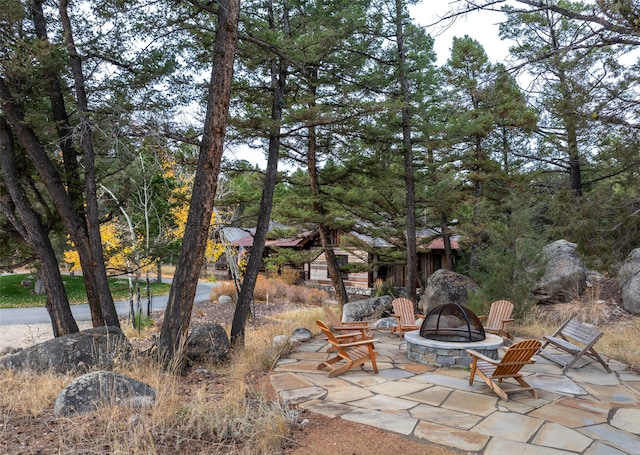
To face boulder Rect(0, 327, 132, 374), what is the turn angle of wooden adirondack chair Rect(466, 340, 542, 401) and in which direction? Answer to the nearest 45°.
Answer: approximately 45° to its left

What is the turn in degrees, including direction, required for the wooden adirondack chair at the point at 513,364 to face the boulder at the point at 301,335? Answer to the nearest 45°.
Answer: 0° — it already faces it

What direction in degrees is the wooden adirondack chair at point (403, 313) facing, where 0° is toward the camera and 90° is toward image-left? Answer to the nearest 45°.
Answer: approximately 315°

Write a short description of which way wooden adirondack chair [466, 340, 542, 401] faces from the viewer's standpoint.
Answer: facing away from the viewer and to the left of the viewer

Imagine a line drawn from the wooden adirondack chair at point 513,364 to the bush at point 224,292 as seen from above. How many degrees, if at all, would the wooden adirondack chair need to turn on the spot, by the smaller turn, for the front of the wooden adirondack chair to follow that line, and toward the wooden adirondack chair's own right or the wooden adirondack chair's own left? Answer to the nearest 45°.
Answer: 0° — it already faces it

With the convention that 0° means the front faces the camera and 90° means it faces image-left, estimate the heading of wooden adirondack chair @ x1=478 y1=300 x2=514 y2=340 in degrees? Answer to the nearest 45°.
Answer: approximately 45°

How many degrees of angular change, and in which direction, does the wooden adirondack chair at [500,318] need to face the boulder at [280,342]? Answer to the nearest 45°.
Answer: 0° — it already faces it

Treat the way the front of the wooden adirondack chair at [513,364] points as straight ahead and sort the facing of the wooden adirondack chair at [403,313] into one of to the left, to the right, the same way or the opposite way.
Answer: the opposite way

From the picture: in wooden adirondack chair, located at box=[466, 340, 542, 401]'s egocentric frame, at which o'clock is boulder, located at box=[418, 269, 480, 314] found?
The boulder is roughly at 1 o'clock from the wooden adirondack chair.

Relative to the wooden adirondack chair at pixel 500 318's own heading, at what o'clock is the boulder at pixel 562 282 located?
The boulder is roughly at 5 o'clock from the wooden adirondack chair.

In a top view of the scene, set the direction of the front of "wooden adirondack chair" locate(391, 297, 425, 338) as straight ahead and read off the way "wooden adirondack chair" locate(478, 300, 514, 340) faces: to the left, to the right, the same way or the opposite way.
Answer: to the right

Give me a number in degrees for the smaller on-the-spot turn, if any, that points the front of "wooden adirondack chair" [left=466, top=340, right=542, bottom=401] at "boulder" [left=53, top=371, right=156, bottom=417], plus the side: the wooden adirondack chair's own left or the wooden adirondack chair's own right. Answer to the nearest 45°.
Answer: approximately 90° to the wooden adirondack chair's own left

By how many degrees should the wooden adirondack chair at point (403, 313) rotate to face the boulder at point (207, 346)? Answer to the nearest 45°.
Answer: approximately 90° to its right

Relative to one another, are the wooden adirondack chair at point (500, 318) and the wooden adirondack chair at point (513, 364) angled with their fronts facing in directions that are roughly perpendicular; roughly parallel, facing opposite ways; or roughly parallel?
roughly perpendicular
